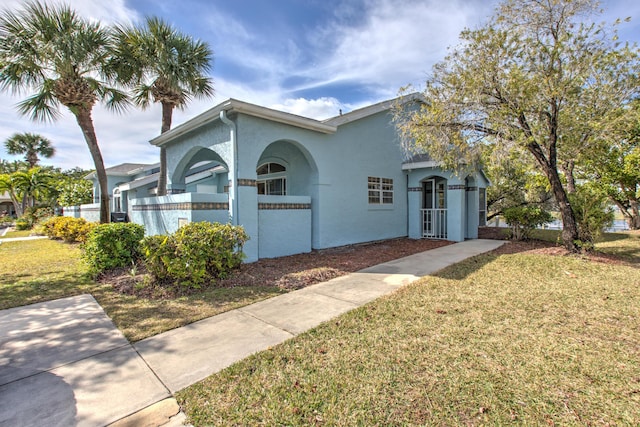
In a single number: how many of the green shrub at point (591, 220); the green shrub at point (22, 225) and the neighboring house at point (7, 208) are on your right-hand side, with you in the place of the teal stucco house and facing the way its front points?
2

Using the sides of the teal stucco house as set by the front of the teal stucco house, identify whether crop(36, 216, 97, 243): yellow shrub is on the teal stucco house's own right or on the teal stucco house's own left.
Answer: on the teal stucco house's own right

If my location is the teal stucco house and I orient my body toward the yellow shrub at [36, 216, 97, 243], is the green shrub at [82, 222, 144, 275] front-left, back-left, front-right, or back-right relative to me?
front-left

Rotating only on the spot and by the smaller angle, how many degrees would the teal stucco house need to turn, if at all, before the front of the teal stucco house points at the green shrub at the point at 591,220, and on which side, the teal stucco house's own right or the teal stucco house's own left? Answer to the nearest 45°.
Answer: approximately 45° to the teal stucco house's own left

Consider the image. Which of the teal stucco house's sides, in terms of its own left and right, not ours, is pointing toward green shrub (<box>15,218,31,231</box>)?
right

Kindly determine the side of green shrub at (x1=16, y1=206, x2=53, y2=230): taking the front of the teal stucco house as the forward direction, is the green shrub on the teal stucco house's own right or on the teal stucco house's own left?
on the teal stucco house's own right

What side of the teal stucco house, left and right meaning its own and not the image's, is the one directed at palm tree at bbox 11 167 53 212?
right

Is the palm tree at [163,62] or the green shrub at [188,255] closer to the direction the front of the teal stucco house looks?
the green shrub
